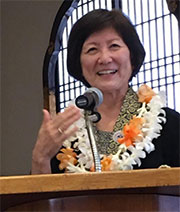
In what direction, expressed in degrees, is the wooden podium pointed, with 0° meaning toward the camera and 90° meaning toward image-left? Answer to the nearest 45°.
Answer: approximately 0°

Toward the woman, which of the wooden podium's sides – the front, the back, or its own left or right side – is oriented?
back
